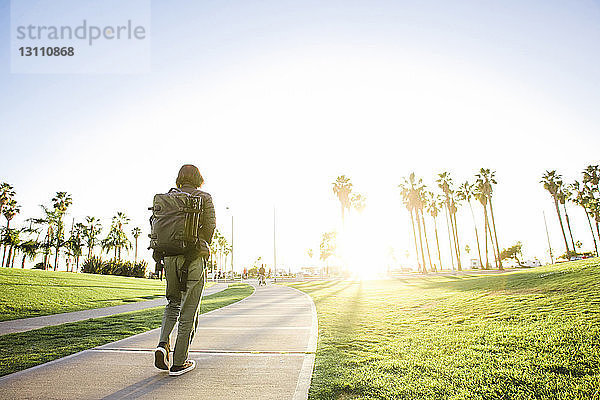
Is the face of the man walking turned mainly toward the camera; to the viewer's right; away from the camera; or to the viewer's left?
away from the camera

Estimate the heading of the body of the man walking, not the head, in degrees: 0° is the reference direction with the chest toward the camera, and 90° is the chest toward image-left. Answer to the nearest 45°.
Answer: approximately 225°

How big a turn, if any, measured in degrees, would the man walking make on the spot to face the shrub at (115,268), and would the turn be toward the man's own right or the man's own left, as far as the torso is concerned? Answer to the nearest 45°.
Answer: approximately 45° to the man's own left
